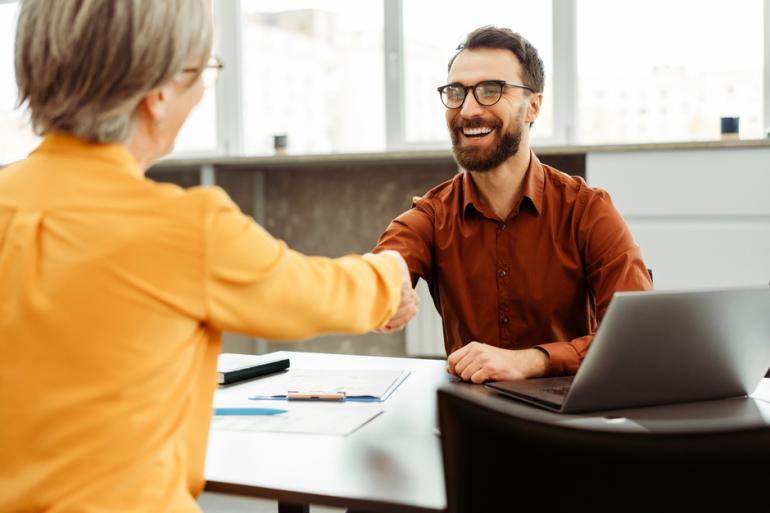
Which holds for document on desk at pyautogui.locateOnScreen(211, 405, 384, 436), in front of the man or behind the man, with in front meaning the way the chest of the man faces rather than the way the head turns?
in front

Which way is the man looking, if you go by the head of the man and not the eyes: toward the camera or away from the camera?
toward the camera

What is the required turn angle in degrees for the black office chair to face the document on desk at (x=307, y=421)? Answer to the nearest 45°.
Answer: approximately 45° to its left

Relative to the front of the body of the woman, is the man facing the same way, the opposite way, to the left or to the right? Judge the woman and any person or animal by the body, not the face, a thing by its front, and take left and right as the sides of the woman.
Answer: the opposite way

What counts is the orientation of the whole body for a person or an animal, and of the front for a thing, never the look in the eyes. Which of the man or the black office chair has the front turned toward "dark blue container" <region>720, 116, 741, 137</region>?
the black office chair

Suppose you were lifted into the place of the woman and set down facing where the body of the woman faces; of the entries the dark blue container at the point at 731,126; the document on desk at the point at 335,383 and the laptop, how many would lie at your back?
0

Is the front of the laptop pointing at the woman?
no

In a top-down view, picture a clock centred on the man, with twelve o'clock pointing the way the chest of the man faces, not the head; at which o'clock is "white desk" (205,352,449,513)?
The white desk is roughly at 1 o'clock from the man.

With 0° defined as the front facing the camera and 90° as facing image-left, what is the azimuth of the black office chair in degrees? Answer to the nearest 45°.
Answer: approximately 180°

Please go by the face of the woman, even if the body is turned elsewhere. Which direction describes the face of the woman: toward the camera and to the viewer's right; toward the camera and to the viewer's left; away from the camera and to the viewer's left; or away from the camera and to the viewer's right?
away from the camera and to the viewer's right

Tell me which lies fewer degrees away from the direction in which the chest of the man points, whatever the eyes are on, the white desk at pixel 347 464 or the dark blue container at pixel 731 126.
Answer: the white desk

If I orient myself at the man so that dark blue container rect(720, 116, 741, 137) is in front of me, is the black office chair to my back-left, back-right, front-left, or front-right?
back-right

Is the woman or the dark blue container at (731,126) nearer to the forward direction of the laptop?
the dark blue container

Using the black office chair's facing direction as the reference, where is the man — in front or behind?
in front

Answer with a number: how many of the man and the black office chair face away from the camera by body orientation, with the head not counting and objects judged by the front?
1
